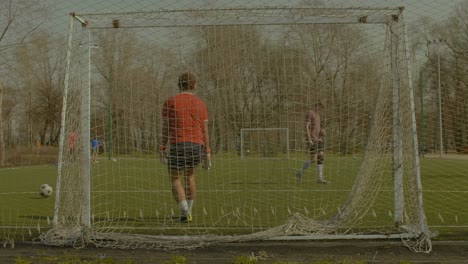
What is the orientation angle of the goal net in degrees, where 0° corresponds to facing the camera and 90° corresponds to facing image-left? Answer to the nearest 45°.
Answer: approximately 180°

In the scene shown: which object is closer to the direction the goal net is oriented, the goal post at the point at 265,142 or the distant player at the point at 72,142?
the goal post

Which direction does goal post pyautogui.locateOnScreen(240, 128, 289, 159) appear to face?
toward the camera

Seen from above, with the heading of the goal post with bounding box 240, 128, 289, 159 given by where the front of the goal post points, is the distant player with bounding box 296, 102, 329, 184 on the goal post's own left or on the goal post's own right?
on the goal post's own left

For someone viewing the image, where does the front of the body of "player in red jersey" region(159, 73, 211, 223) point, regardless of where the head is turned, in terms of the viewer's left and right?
facing away from the viewer

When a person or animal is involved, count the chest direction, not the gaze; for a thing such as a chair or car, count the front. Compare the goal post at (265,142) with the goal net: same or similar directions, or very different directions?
very different directions

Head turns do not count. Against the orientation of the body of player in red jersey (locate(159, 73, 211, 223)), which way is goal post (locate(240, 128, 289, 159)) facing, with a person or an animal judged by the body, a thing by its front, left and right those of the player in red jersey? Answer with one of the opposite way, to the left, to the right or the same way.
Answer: the opposite way

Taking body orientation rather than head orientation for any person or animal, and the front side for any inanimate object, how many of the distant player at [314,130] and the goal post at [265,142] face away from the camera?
0
